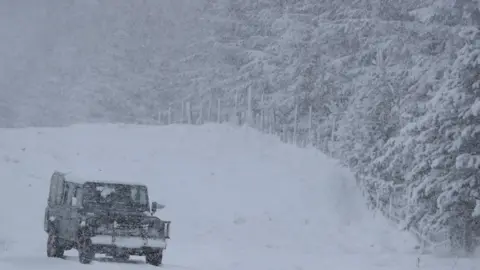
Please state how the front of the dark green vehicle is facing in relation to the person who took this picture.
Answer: facing the viewer and to the right of the viewer
